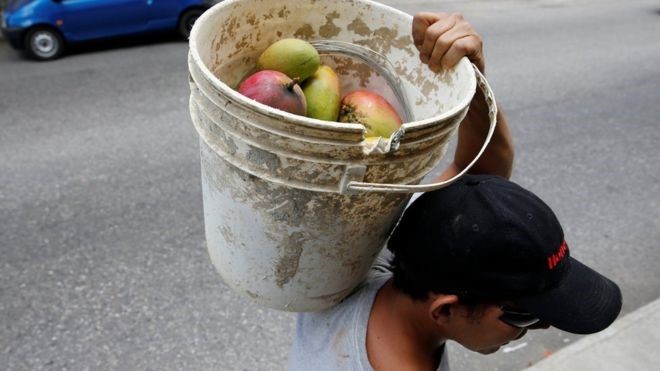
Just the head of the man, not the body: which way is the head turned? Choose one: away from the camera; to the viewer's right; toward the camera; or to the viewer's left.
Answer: to the viewer's right

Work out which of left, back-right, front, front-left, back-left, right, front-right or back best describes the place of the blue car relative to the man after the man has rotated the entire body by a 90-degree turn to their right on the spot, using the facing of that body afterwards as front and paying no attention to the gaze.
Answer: back-right

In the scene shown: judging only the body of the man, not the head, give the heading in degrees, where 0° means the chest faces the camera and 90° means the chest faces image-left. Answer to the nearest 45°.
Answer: approximately 270°
